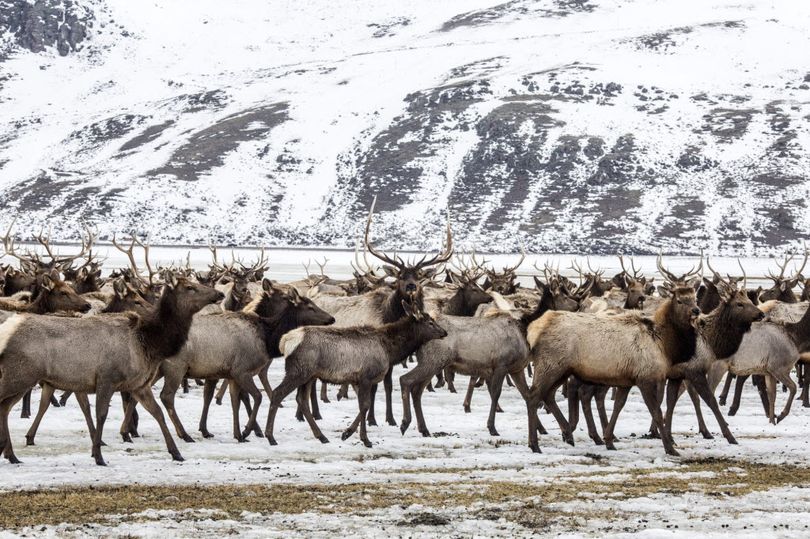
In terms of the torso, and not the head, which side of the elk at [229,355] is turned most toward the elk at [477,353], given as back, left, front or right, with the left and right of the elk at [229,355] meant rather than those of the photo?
front

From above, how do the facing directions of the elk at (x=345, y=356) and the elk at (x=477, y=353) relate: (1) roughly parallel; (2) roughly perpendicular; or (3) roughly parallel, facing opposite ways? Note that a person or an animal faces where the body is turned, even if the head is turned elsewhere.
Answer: roughly parallel

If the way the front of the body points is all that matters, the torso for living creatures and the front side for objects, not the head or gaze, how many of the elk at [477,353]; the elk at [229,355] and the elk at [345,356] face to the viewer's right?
3

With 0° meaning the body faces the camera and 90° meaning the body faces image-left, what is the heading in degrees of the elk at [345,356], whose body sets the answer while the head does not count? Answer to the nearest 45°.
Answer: approximately 270°

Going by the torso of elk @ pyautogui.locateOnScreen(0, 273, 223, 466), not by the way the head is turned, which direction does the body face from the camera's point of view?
to the viewer's right

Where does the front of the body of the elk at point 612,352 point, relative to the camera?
to the viewer's right

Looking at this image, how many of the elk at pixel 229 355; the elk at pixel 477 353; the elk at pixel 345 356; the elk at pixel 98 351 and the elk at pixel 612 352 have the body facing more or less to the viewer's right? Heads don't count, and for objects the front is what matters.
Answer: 5

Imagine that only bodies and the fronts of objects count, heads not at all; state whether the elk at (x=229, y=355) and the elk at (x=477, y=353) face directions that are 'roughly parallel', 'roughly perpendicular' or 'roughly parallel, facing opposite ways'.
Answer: roughly parallel

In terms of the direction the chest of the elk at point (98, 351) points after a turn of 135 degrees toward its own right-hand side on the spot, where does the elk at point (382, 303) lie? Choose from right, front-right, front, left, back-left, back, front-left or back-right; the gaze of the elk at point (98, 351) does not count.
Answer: back

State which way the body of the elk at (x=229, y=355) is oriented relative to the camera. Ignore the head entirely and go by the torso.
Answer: to the viewer's right

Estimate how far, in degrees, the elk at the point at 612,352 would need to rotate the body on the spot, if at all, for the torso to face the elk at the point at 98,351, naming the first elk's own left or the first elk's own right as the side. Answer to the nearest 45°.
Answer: approximately 135° to the first elk's own right

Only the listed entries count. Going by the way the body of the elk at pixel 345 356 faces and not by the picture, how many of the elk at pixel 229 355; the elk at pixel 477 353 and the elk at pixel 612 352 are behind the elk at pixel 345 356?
1

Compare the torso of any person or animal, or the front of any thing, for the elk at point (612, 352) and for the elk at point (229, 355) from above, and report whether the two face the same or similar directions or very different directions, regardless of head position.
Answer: same or similar directions

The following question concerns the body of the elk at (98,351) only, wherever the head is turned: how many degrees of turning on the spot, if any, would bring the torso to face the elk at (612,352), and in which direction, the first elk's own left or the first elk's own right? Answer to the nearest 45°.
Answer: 0° — it already faces it

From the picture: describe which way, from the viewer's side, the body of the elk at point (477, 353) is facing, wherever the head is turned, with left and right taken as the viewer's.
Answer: facing to the right of the viewer
